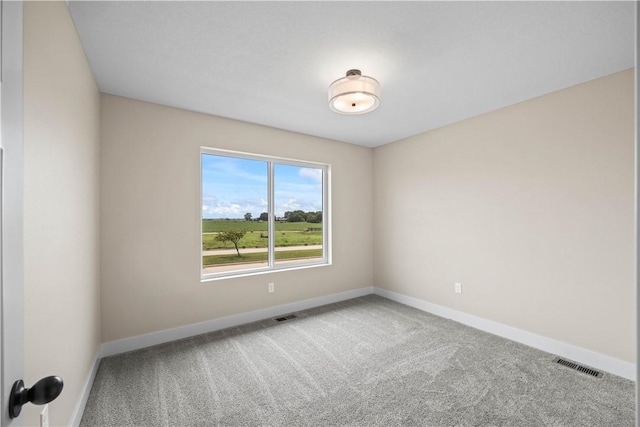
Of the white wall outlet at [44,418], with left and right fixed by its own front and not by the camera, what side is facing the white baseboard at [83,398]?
left

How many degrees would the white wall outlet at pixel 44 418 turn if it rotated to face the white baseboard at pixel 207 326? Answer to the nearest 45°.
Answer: approximately 45° to its left

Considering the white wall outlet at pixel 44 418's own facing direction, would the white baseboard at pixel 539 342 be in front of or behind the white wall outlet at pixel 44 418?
in front

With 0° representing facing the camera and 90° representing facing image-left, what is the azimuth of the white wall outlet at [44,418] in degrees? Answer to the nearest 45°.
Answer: approximately 270°
